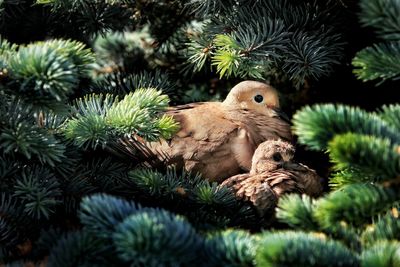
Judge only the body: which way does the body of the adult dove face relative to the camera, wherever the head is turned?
to the viewer's right
